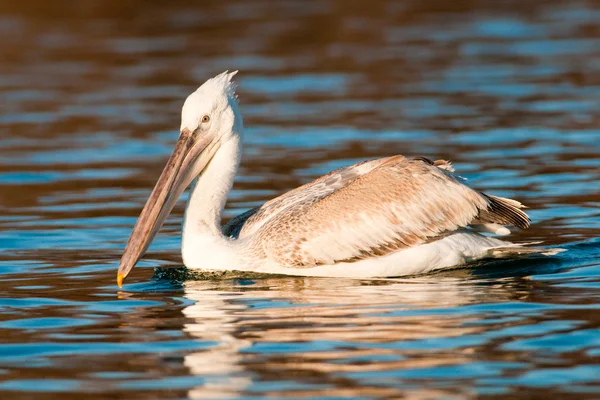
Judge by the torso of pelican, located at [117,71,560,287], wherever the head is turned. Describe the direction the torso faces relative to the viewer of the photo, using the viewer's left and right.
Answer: facing to the left of the viewer
